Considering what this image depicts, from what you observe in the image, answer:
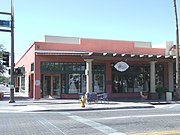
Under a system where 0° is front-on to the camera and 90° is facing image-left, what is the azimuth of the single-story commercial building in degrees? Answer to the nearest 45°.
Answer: approximately 0°

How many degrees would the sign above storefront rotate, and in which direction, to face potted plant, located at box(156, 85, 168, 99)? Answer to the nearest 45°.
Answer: approximately 90° to its left
